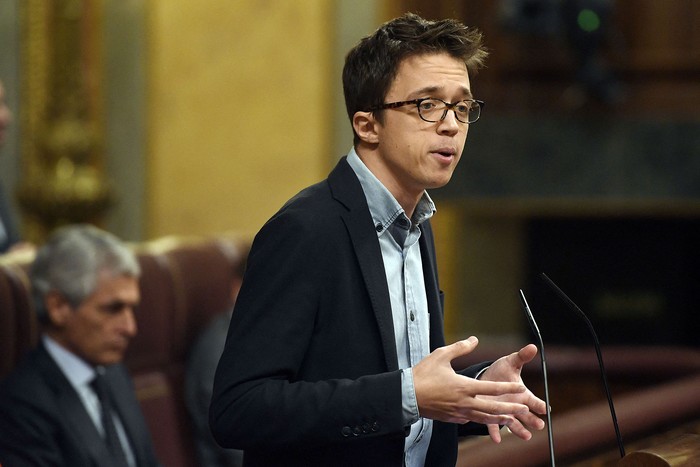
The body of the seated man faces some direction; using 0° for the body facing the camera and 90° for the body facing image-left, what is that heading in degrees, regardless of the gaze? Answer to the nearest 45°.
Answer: approximately 315°
